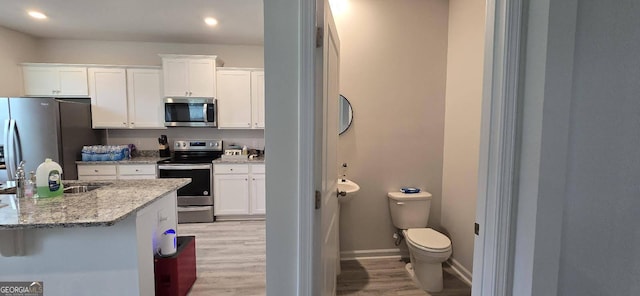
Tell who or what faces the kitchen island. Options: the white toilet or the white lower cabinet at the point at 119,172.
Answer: the white lower cabinet

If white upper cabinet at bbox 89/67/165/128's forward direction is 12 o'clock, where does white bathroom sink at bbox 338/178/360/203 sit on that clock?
The white bathroom sink is roughly at 11 o'clock from the white upper cabinet.

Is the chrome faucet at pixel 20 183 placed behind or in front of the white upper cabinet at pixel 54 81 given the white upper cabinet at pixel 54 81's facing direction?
in front

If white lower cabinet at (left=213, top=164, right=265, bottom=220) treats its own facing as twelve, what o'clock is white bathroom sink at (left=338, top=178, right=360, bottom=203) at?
The white bathroom sink is roughly at 11 o'clock from the white lower cabinet.

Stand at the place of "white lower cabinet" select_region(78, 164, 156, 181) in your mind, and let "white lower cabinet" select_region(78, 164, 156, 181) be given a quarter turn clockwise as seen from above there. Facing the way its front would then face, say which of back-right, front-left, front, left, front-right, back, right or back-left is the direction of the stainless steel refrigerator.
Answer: front

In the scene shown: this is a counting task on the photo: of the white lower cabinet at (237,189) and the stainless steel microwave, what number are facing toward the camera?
2

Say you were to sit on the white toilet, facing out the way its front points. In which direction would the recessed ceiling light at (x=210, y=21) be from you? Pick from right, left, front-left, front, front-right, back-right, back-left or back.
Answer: back-right

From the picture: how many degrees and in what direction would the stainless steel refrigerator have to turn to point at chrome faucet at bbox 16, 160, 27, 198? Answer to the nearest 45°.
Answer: approximately 45° to its left

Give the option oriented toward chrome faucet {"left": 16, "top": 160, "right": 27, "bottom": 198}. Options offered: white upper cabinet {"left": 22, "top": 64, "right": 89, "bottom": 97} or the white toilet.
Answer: the white upper cabinet

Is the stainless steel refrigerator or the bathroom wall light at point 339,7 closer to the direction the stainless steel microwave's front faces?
the bathroom wall light

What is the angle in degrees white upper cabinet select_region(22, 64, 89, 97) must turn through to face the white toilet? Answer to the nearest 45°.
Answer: approximately 45° to its left

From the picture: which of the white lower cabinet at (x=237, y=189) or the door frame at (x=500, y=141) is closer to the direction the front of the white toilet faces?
the door frame

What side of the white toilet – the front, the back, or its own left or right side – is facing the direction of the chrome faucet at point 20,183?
right

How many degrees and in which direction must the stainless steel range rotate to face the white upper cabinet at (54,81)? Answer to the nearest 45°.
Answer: approximately 135° to its right
